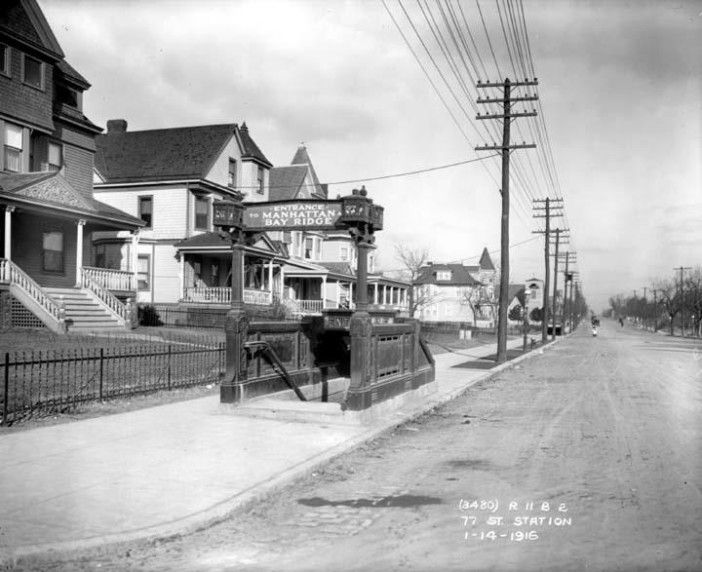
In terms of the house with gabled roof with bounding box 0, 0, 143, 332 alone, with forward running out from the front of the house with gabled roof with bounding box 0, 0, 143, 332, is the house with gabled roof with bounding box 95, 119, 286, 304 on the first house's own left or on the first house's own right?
on the first house's own left

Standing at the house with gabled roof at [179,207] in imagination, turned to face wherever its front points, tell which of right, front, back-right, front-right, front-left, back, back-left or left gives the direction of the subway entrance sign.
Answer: front-right

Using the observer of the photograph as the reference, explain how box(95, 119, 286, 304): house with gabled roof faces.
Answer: facing the viewer and to the right of the viewer

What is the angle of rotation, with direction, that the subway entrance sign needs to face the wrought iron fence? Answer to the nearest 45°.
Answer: approximately 135° to its right

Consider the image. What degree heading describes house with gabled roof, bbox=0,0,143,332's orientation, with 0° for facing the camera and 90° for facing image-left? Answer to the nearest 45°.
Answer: approximately 315°

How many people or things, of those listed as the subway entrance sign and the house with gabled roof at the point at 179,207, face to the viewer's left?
0
